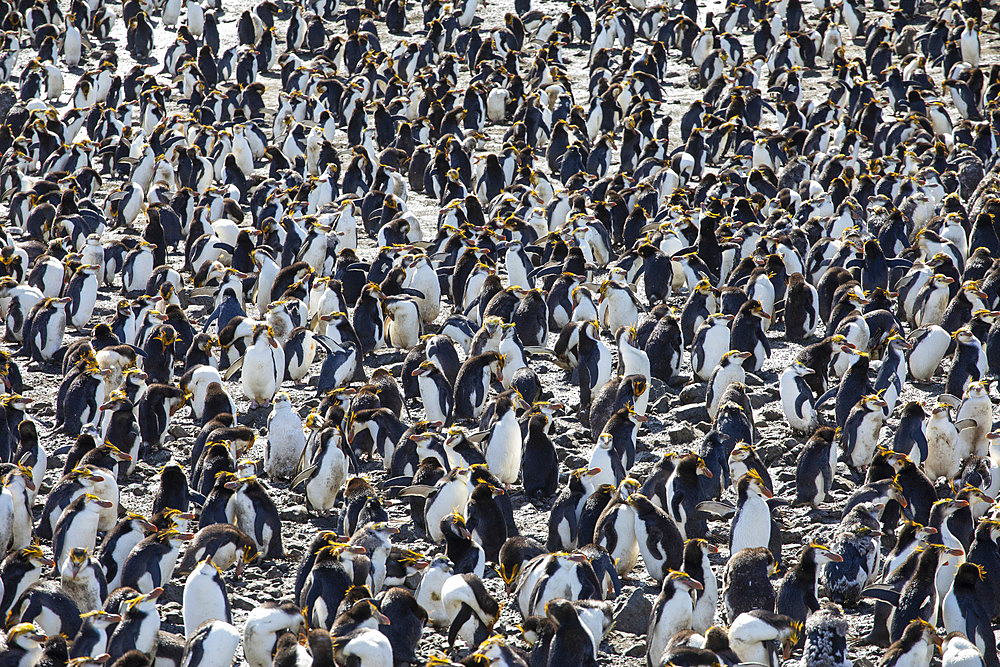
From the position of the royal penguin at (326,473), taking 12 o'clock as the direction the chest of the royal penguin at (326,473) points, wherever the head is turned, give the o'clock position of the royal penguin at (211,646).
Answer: the royal penguin at (211,646) is roughly at 2 o'clock from the royal penguin at (326,473).

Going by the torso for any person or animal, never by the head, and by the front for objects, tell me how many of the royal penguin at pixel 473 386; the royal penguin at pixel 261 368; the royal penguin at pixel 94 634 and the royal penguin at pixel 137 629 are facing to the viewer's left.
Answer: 0

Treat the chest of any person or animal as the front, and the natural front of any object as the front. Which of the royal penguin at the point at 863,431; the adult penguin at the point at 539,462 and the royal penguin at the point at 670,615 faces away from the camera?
the adult penguin

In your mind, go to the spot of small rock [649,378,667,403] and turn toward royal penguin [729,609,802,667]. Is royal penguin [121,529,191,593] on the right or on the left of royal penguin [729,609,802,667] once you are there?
right

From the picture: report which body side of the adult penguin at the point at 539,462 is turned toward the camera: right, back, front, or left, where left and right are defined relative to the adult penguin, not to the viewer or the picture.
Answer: back

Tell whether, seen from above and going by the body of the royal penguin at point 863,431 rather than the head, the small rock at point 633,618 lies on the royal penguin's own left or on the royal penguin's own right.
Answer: on the royal penguin's own right

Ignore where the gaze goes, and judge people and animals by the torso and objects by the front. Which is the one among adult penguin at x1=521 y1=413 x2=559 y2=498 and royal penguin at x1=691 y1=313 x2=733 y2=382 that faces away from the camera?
the adult penguin

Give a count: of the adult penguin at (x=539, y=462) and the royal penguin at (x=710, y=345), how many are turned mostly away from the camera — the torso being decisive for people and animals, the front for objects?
1

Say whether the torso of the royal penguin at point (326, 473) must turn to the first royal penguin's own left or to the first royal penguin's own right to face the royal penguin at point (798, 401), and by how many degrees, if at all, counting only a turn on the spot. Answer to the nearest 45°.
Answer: approximately 45° to the first royal penguin's own left

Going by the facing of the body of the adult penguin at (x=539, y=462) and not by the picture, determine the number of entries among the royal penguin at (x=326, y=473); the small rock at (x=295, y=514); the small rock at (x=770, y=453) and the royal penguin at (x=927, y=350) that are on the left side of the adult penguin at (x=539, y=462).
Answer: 2

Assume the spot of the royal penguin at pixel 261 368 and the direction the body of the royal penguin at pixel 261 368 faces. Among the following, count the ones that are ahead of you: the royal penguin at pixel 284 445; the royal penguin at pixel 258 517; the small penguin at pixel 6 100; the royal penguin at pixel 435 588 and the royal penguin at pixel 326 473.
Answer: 4
